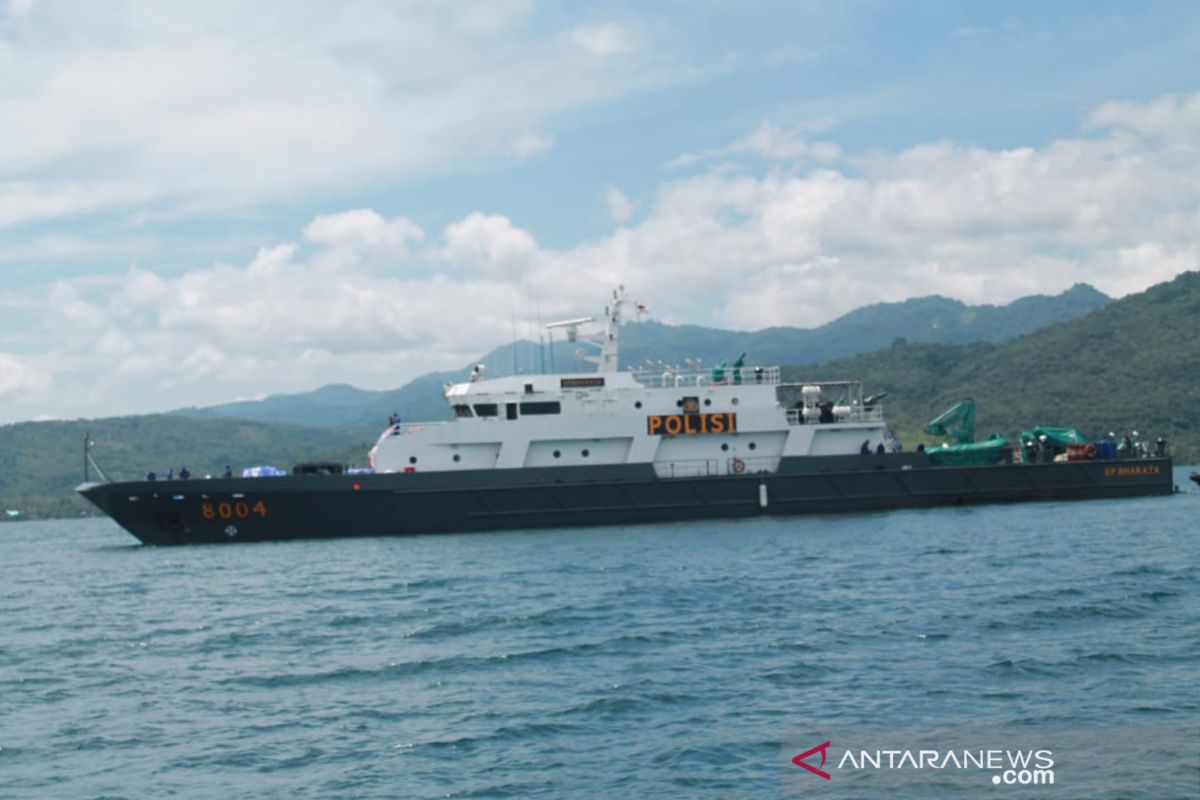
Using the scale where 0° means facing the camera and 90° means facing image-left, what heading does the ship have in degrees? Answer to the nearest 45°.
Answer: approximately 90°
